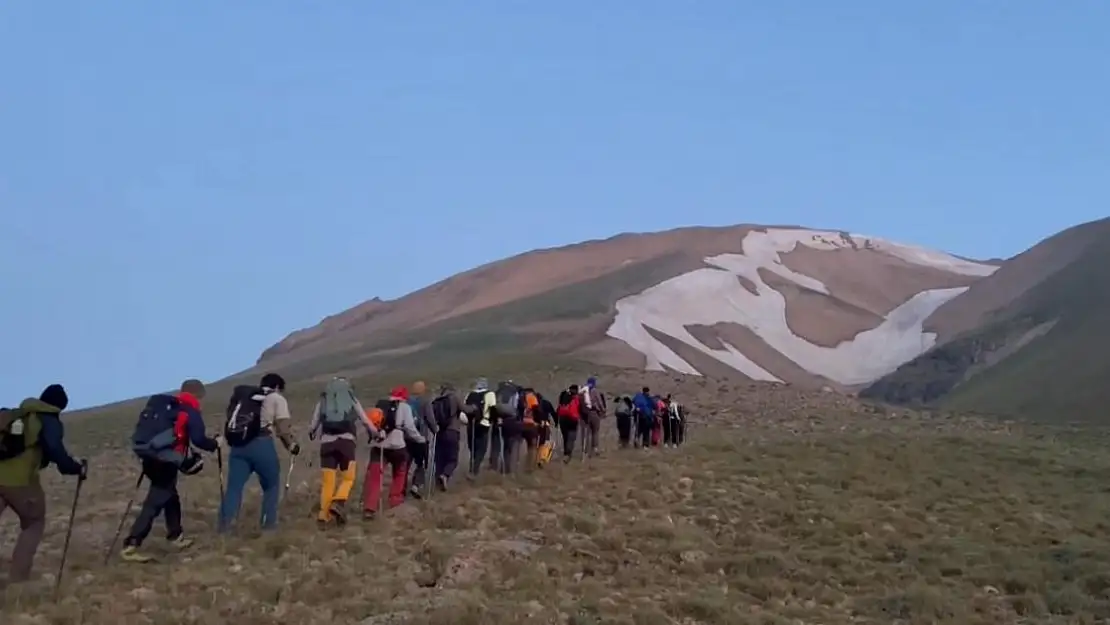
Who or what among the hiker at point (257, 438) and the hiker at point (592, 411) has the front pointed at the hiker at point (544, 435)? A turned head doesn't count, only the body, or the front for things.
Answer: the hiker at point (257, 438)

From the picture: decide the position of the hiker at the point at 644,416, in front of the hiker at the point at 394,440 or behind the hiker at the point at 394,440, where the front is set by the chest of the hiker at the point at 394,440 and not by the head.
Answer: in front

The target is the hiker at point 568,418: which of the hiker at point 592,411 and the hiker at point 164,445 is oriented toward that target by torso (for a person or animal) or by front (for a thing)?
the hiker at point 164,445

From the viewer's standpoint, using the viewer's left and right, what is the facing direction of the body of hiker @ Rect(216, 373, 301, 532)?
facing away from the viewer and to the right of the viewer

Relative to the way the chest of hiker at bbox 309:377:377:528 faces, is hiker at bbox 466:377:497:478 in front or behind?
in front

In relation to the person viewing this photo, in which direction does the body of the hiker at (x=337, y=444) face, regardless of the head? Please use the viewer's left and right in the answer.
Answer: facing away from the viewer

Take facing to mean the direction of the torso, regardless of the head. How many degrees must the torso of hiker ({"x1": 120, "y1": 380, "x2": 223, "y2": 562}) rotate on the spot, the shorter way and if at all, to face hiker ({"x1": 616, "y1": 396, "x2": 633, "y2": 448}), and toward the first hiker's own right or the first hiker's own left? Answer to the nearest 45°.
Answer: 0° — they already face them

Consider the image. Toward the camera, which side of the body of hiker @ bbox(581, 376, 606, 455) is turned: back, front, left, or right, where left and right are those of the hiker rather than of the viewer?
back

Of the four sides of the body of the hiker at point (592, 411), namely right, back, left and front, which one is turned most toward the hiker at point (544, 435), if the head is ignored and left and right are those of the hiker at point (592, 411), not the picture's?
back

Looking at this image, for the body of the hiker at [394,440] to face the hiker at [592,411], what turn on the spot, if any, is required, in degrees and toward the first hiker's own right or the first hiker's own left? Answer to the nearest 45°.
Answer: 0° — they already face them

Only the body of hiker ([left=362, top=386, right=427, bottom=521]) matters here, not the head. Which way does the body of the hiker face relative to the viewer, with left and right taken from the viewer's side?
facing away from the viewer and to the right of the viewer

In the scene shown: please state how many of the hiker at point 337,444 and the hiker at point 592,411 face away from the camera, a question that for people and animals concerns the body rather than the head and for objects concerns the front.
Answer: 2

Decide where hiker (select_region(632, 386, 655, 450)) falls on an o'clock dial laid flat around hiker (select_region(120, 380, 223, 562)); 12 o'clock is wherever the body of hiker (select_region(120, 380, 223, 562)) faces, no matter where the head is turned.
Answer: hiker (select_region(632, 386, 655, 450)) is roughly at 12 o'clock from hiker (select_region(120, 380, 223, 562)).
